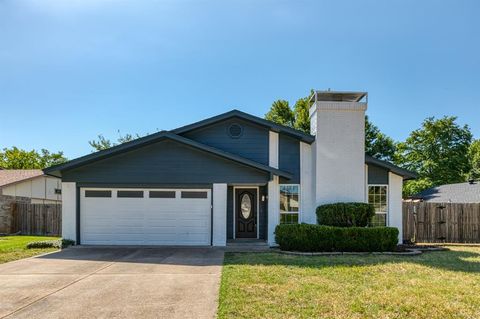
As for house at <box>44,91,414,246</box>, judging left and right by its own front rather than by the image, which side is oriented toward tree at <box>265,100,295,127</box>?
back

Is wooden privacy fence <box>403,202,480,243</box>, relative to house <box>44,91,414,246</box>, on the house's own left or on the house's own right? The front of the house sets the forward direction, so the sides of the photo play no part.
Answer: on the house's own left

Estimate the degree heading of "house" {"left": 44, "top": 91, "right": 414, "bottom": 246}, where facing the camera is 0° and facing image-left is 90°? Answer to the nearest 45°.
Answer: approximately 0°

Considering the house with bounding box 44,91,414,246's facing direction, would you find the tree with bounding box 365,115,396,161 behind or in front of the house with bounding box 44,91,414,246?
behind
